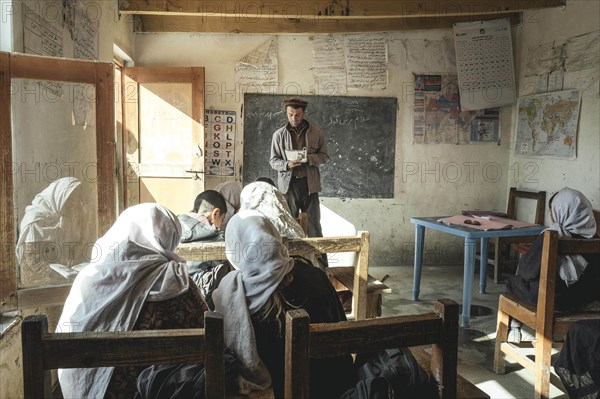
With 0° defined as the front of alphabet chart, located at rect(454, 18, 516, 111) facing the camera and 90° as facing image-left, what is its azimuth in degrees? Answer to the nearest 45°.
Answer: approximately 0°

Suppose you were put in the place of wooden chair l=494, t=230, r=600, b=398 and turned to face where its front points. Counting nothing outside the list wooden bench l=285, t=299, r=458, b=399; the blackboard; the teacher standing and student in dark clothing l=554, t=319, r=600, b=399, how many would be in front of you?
2

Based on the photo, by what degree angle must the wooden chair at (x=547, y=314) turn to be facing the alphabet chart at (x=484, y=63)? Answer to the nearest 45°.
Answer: approximately 45° to its right

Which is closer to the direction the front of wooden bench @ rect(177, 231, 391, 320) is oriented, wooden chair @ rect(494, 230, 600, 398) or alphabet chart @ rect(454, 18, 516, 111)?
the alphabet chart

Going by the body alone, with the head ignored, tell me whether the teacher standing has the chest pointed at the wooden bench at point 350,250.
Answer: yes

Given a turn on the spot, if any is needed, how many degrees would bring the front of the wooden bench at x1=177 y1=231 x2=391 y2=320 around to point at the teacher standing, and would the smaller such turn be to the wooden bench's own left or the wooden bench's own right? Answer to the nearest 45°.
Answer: approximately 45° to the wooden bench's own left

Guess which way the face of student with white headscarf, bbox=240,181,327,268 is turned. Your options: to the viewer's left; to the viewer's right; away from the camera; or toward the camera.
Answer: away from the camera

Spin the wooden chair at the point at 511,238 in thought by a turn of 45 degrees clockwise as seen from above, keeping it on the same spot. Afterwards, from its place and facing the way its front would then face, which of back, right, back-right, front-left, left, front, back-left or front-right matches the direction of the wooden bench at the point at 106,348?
left

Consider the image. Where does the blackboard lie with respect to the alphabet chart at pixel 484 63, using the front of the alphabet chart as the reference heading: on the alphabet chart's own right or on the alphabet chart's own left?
on the alphabet chart's own right

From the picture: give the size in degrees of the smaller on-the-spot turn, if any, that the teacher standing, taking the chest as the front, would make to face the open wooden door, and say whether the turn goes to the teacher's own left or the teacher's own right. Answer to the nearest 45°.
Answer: approximately 90° to the teacher's own right

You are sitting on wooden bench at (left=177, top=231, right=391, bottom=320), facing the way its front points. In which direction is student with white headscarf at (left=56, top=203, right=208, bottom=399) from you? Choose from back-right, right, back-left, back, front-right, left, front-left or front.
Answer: back

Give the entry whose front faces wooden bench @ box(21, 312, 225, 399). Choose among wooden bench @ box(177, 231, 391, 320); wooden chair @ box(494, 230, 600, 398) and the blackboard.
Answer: the blackboard
